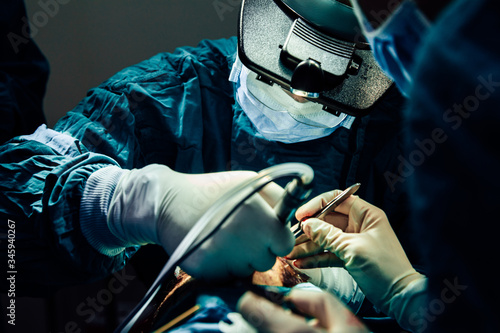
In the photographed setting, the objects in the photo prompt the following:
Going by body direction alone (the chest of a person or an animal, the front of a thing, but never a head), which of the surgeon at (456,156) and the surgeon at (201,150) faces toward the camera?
the surgeon at (201,150)

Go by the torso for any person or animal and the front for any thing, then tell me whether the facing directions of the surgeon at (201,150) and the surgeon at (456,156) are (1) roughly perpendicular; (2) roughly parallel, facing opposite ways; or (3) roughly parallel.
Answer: roughly perpendicular

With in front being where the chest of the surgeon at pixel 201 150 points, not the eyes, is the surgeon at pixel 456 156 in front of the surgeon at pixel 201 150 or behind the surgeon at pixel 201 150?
in front

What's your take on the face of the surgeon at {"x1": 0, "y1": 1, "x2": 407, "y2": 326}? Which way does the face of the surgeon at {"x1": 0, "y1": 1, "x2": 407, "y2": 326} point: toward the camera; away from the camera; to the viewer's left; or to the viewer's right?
toward the camera

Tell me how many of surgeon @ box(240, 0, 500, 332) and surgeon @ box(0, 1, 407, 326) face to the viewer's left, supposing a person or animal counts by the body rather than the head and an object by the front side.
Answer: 1

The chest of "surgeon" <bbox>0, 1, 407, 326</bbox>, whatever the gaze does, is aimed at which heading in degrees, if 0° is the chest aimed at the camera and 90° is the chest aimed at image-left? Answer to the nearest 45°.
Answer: approximately 0°

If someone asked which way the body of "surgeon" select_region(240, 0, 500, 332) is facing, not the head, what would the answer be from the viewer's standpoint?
to the viewer's left

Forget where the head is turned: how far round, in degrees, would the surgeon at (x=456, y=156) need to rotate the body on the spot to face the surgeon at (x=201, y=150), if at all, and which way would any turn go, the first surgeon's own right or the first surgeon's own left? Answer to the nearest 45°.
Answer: approximately 45° to the first surgeon's own right
